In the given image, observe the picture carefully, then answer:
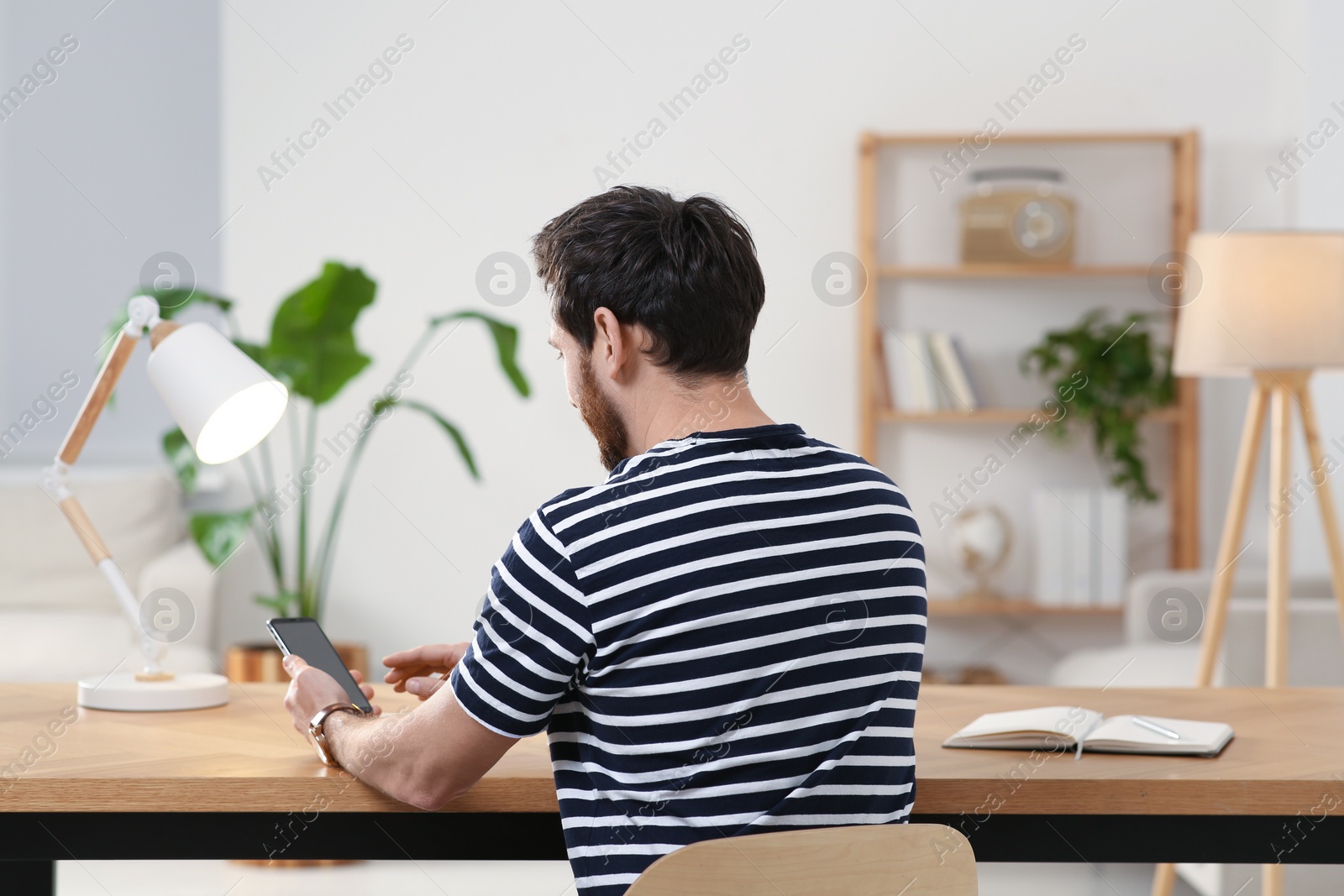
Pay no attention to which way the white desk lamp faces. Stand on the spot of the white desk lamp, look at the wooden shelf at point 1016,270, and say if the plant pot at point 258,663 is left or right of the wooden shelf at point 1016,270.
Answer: left

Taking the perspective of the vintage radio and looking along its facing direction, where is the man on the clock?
The man is roughly at 12 o'clock from the vintage radio.

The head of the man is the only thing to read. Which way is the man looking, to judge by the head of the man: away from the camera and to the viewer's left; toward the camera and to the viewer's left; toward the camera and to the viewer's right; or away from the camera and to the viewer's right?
away from the camera and to the viewer's left

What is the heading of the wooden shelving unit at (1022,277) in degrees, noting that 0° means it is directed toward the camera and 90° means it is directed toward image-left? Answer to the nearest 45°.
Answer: approximately 0°

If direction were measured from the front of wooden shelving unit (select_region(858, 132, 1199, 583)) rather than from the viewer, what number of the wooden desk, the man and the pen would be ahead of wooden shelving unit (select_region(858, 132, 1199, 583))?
3

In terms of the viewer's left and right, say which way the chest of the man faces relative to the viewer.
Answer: facing away from the viewer and to the left of the viewer

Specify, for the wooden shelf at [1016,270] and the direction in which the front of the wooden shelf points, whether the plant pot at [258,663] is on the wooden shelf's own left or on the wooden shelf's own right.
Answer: on the wooden shelf's own right
